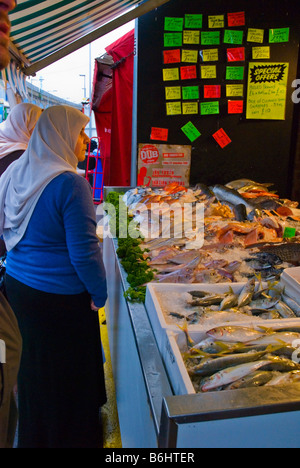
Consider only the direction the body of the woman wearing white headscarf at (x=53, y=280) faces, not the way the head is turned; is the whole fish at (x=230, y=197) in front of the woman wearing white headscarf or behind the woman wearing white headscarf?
in front

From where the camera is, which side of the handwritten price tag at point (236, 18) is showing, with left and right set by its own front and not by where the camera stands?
front

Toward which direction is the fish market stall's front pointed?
to the viewer's left

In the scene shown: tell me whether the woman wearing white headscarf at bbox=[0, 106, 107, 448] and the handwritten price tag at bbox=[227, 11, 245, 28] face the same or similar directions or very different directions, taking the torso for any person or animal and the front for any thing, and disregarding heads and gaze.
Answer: very different directions

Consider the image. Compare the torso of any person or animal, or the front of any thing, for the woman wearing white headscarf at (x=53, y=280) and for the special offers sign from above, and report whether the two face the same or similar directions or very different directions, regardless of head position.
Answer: very different directions

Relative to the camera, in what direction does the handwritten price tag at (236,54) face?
facing the viewer

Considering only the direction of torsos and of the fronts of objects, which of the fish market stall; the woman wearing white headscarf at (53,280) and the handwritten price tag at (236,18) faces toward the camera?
the handwritten price tag

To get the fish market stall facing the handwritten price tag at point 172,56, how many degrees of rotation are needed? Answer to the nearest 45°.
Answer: approximately 90° to its right

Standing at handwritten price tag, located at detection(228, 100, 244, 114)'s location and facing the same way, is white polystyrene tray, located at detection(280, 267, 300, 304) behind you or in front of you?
in front

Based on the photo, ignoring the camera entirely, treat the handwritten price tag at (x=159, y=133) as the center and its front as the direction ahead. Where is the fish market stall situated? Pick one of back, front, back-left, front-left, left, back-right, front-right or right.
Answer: front

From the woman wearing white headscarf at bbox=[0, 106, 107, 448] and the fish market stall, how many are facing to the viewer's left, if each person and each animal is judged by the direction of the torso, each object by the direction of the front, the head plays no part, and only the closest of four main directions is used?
1

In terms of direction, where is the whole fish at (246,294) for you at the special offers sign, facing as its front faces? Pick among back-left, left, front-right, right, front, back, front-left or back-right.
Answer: front

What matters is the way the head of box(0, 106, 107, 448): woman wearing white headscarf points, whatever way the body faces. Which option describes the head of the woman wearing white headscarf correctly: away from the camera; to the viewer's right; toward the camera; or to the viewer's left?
to the viewer's right

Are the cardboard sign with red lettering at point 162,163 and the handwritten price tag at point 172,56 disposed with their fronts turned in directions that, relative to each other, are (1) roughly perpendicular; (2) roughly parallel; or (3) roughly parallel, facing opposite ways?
roughly parallel

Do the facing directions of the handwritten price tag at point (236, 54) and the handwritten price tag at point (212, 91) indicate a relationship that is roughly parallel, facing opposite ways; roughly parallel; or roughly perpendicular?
roughly parallel

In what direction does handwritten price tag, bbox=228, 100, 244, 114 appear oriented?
toward the camera

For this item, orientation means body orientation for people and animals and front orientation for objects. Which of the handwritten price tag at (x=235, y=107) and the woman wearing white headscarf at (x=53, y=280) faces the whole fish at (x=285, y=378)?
the handwritten price tag

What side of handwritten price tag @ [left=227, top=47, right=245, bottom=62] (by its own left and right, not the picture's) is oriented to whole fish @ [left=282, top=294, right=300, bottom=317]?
front

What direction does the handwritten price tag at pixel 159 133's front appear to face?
toward the camera
